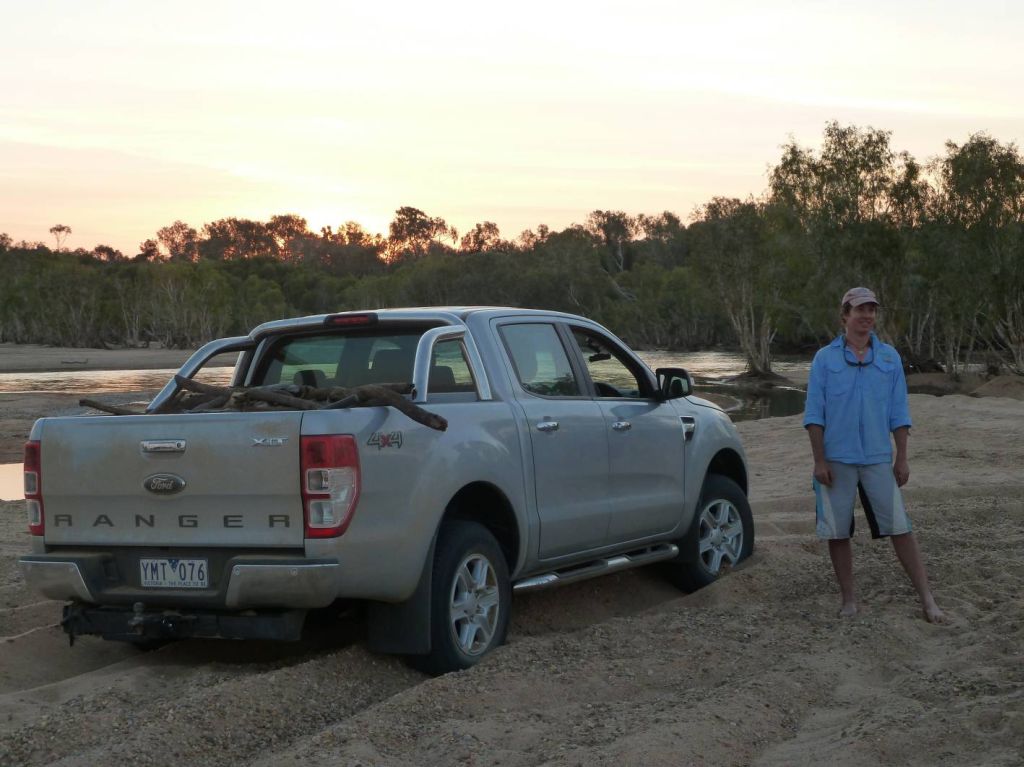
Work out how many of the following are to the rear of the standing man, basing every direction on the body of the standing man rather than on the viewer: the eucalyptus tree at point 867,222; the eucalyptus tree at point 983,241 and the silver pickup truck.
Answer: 2

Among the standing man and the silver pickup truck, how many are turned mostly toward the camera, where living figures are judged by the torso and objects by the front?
1

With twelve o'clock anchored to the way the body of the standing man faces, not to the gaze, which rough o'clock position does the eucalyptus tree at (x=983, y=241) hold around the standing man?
The eucalyptus tree is roughly at 6 o'clock from the standing man.

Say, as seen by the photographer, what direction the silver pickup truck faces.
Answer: facing away from the viewer and to the right of the viewer

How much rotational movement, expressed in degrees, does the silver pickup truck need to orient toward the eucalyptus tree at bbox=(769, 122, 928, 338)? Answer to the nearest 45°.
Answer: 0° — it already faces it

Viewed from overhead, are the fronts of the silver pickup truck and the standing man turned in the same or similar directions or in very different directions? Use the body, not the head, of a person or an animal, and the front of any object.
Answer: very different directions

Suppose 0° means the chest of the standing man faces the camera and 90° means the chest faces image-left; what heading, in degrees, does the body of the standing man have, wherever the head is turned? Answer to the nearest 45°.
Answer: approximately 0°

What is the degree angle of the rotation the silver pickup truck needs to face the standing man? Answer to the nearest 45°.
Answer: approximately 45° to its right

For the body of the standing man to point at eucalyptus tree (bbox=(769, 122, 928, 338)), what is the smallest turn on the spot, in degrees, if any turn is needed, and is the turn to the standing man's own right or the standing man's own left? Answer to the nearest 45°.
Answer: approximately 180°
